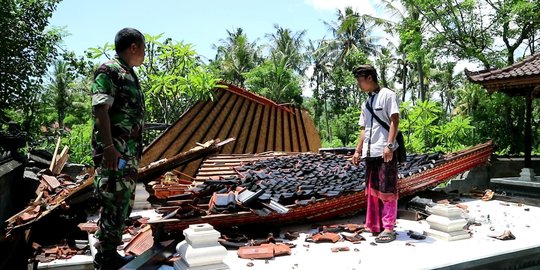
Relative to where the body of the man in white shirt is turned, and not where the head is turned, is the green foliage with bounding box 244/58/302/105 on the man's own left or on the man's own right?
on the man's own right

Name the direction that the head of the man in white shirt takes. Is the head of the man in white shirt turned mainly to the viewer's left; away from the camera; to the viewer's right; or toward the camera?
to the viewer's left

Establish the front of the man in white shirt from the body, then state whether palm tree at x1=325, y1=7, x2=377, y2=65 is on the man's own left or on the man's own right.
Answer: on the man's own right

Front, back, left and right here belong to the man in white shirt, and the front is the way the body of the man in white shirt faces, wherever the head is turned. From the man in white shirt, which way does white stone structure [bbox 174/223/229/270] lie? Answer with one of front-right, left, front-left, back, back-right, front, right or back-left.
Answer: front

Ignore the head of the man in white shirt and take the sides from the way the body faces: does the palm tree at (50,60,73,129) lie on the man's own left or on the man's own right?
on the man's own right

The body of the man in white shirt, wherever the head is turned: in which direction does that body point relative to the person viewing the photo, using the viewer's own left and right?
facing the viewer and to the left of the viewer

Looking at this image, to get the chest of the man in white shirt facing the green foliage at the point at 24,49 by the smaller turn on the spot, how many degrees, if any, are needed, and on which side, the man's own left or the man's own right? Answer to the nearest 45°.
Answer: approximately 45° to the man's own right
